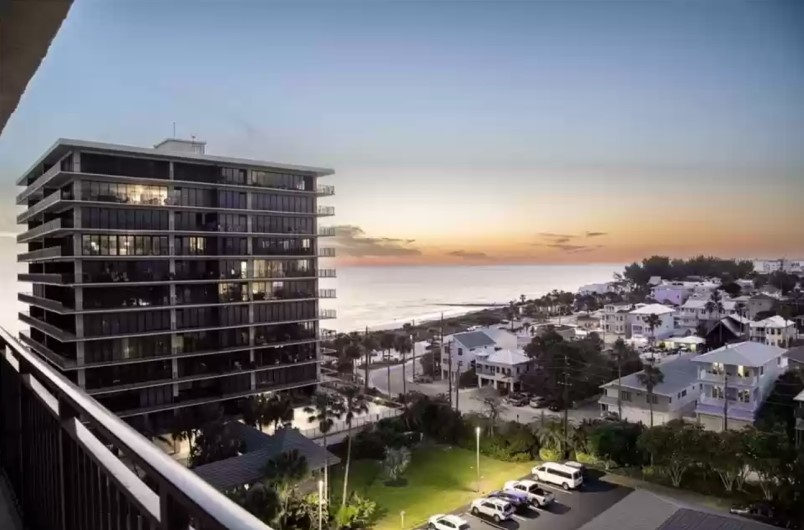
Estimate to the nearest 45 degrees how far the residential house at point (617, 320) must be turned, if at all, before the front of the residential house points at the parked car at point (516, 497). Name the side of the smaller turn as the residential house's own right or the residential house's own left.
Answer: approximately 45° to the residential house's own left

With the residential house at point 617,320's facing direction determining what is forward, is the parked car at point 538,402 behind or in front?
in front

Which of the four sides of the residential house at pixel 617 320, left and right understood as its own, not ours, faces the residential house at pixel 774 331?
left

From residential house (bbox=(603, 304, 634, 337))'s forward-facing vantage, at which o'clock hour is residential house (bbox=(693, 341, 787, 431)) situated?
residential house (bbox=(693, 341, 787, 431)) is roughly at 10 o'clock from residential house (bbox=(603, 304, 634, 337)).

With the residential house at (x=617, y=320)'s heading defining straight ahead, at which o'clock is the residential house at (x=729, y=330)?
the residential house at (x=729, y=330) is roughly at 9 o'clock from the residential house at (x=617, y=320).

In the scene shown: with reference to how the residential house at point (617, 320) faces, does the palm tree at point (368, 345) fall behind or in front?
in front

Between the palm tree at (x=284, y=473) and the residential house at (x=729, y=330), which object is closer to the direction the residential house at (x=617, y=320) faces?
the palm tree

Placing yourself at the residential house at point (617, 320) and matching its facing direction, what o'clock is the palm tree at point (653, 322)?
The palm tree is roughly at 9 o'clock from the residential house.

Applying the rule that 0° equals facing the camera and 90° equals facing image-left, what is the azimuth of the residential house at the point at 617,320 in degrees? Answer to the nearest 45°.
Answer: approximately 45°

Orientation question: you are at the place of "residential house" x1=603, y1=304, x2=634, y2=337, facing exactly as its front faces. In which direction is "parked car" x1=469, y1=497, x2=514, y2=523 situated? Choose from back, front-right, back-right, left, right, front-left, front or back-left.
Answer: front-left

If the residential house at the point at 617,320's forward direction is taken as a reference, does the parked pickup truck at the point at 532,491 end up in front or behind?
in front

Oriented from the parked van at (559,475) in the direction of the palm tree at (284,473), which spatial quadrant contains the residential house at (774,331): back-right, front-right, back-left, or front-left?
back-right

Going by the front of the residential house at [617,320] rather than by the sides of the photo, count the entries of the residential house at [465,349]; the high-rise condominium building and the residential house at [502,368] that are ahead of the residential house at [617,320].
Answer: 3

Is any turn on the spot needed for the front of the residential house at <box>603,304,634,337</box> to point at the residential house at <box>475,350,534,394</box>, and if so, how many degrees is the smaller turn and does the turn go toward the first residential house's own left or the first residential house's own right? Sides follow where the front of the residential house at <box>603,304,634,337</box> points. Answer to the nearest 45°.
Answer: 0° — it already faces it

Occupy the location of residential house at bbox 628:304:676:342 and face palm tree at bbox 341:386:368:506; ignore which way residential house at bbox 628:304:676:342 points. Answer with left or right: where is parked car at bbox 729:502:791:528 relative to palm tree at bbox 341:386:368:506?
left

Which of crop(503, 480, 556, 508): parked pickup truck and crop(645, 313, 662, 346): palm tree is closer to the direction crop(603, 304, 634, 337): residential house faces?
the parked pickup truck
